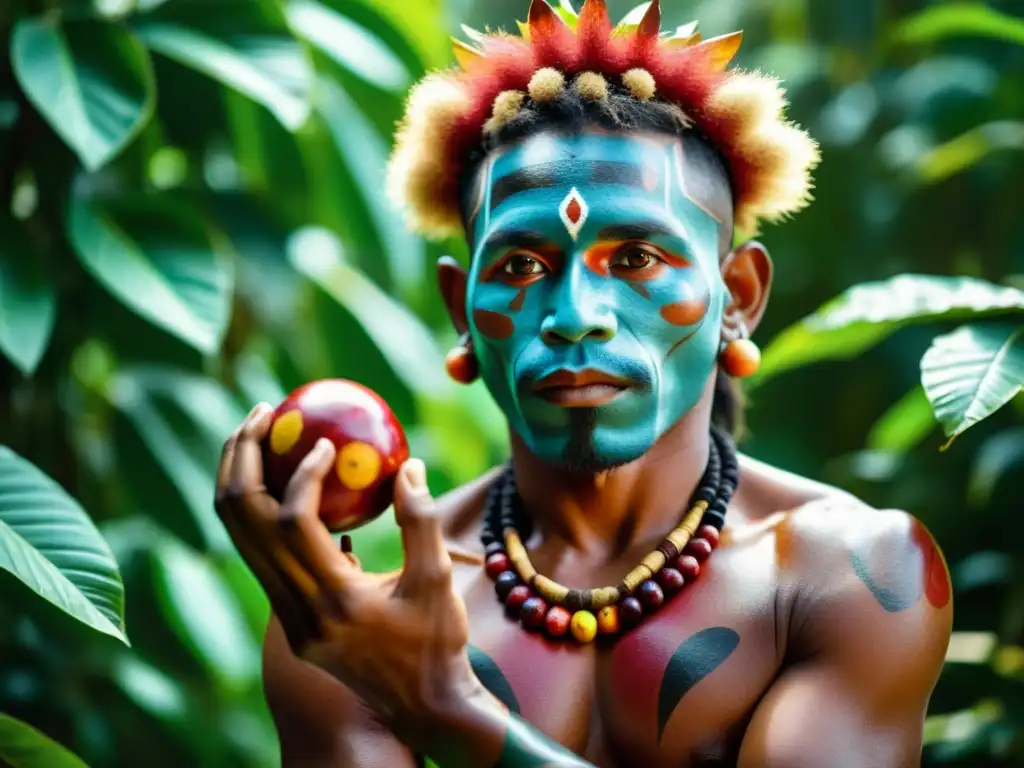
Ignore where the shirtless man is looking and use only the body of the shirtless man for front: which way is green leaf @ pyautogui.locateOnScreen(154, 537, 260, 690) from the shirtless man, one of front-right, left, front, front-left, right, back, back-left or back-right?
back-right

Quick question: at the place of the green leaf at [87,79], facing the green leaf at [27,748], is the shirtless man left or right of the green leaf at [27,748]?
left

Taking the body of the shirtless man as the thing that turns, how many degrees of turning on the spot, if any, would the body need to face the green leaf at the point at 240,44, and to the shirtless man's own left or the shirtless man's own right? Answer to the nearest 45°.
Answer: approximately 135° to the shirtless man's own right

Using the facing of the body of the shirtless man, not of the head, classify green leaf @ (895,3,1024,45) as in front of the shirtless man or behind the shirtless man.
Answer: behind

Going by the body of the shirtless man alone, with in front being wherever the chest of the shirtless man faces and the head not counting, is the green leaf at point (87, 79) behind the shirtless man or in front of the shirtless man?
behind

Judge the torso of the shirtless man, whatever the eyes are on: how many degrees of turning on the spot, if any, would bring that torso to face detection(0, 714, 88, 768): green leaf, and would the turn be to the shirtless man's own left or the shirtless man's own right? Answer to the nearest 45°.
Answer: approximately 90° to the shirtless man's own right

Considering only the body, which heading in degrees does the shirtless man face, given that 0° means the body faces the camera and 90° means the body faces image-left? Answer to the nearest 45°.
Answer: approximately 0°

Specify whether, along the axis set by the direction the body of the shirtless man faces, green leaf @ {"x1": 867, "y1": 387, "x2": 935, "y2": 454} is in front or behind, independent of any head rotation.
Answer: behind

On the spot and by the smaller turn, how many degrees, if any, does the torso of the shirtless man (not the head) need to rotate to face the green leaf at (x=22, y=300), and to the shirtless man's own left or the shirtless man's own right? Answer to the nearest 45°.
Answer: approximately 135° to the shirtless man's own right

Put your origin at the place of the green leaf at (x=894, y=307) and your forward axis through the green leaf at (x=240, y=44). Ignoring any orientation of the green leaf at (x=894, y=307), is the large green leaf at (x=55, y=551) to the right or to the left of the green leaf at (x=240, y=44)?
left

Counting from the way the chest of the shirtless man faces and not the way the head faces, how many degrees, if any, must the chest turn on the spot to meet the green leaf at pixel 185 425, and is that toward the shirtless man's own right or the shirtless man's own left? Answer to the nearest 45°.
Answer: approximately 135° to the shirtless man's own right

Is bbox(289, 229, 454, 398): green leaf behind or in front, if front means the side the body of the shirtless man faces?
behind
